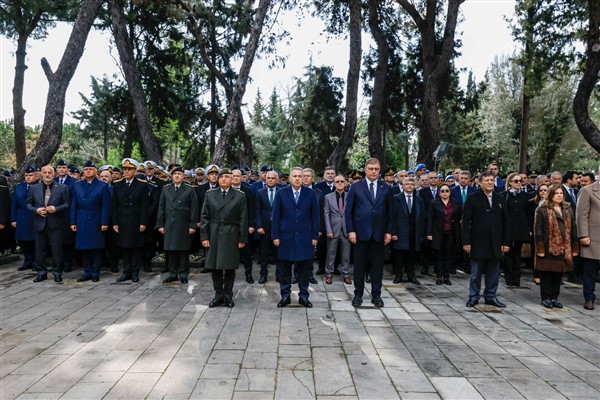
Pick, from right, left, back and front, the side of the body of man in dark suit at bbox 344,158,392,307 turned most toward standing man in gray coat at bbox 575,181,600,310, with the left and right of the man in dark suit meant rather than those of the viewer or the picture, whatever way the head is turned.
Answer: left

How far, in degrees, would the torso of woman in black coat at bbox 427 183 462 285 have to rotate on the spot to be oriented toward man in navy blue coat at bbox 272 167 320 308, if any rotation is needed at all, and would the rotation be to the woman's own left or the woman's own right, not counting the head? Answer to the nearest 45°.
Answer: approximately 45° to the woman's own right

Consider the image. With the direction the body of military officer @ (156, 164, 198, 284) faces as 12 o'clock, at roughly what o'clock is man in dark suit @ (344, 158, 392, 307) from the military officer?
The man in dark suit is roughly at 10 o'clock from the military officer.

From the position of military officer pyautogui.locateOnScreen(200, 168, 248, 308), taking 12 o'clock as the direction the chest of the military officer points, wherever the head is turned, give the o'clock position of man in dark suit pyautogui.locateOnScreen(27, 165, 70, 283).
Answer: The man in dark suit is roughly at 4 o'clock from the military officer.

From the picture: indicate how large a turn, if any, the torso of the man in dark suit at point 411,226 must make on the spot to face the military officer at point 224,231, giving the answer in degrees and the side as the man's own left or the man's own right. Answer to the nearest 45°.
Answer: approximately 45° to the man's own right

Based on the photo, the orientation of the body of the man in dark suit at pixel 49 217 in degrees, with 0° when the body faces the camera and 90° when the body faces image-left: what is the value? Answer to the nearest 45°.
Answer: approximately 0°

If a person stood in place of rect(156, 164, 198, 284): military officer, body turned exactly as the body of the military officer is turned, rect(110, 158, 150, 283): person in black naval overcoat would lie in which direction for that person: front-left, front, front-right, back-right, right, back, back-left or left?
back-right

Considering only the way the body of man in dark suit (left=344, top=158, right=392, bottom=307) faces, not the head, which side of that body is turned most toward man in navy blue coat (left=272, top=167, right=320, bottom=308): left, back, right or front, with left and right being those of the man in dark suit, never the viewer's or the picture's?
right
